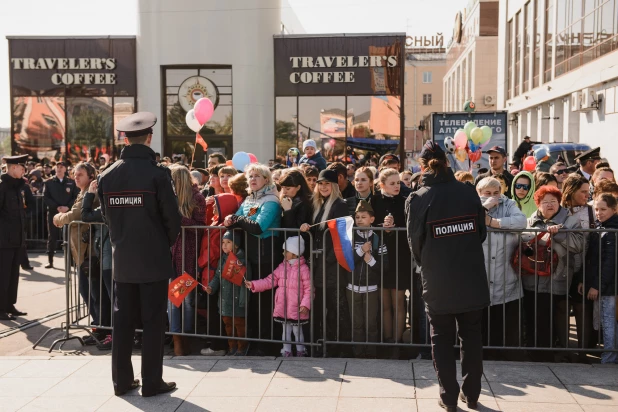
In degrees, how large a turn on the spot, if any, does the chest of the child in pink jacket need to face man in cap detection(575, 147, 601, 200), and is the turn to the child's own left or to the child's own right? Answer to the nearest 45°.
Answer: approximately 180°

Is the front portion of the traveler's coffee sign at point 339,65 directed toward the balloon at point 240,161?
yes

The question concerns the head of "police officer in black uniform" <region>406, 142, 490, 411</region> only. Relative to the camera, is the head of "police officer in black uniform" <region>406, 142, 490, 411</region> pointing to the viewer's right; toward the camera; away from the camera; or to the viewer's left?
away from the camera

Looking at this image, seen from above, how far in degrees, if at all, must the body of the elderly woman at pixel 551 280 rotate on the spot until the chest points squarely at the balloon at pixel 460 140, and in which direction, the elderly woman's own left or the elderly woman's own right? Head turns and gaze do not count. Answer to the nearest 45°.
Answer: approximately 135° to the elderly woman's own right

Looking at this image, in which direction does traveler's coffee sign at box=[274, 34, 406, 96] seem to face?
toward the camera

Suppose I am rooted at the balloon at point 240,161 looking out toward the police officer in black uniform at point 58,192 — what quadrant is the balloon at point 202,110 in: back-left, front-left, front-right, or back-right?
front-right

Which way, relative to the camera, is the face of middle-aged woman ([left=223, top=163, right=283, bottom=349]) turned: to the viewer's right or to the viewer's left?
to the viewer's left

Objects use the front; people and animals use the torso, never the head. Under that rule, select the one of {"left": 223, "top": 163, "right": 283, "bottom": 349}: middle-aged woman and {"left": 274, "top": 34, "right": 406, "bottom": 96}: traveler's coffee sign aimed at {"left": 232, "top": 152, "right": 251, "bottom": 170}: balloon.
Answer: the traveler's coffee sign

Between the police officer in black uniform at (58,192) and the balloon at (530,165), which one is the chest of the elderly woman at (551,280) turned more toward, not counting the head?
the police officer in black uniform

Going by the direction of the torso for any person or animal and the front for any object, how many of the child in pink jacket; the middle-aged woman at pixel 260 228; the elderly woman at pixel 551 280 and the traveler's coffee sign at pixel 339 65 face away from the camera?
0

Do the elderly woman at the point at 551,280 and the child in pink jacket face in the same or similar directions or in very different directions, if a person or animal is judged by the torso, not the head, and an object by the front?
same or similar directions

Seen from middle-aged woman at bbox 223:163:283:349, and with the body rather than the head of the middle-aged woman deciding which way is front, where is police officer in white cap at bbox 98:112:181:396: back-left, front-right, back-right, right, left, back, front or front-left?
front

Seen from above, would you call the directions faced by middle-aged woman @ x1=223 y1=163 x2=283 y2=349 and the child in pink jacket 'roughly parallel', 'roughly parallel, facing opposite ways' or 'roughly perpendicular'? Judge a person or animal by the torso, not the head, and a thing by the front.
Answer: roughly parallel

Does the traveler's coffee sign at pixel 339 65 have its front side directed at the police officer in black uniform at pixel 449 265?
yes
